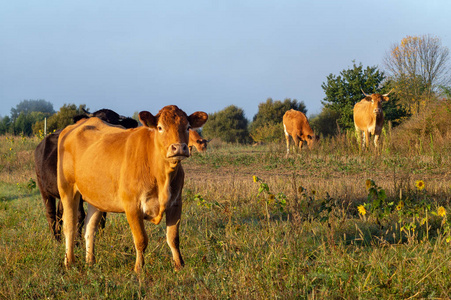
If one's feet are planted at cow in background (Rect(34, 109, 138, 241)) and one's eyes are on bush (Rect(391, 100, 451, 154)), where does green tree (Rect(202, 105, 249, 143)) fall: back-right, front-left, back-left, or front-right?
front-left

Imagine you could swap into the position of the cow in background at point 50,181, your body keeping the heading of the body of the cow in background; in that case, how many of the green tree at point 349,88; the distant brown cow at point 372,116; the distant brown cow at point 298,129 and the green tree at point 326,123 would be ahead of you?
4

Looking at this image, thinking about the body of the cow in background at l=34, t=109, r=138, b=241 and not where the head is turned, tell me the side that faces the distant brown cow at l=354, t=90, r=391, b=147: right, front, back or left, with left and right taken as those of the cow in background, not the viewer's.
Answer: front

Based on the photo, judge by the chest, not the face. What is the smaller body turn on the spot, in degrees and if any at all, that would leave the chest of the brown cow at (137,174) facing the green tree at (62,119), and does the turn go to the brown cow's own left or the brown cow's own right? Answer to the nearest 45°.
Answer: approximately 135° to the brown cow's own left

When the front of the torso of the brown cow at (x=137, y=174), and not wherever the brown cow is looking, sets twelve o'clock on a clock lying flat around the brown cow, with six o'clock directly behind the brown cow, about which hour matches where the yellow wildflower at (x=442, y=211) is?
The yellow wildflower is roughly at 11 o'clock from the brown cow.

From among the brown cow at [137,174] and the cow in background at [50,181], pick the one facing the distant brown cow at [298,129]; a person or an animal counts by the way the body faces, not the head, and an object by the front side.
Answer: the cow in background

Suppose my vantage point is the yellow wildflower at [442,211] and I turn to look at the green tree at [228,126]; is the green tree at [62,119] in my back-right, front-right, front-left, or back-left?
front-left

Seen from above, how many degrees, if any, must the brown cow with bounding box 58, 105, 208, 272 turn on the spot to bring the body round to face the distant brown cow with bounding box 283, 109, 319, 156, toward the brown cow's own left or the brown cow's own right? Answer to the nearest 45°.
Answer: approximately 90° to the brown cow's own left

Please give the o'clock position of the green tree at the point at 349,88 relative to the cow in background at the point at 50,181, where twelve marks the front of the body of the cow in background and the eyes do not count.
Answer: The green tree is roughly at 12 o'clock from the cow in background.

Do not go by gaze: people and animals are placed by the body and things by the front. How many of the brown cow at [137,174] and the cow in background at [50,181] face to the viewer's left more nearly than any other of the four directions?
0

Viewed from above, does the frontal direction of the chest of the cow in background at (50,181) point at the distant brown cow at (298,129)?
yes

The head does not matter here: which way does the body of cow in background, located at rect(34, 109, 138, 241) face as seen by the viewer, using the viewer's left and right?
facing away from the viewer and to the right of the viewer

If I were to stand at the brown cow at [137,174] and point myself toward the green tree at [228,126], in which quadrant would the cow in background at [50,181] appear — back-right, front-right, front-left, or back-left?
front-left

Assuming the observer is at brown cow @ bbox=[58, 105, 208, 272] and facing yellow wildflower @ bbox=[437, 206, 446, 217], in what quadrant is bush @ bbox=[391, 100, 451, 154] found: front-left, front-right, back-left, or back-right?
front-left

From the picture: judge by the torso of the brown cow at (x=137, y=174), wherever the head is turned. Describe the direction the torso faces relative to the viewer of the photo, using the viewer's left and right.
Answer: facing the viewer and to the right of the viewer

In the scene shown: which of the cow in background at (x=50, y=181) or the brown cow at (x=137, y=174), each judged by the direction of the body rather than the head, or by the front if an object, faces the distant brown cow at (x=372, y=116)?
the cow in background

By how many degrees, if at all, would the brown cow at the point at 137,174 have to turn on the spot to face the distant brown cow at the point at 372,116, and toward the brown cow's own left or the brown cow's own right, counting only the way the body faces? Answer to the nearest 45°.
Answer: approximately 90° to the brown cow's own left
